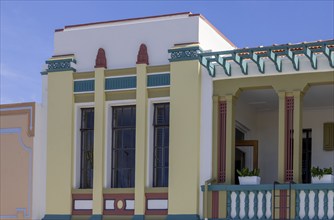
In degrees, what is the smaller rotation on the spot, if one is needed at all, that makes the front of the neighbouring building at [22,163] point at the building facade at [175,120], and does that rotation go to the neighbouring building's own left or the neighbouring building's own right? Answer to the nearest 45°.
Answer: approximately 45° to the neighbouring building's own left

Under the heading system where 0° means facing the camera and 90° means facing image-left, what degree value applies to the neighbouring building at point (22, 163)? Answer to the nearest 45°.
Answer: approximately 0°

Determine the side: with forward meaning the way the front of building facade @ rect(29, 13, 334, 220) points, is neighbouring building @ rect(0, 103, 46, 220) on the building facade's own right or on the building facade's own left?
on the building facade's own right

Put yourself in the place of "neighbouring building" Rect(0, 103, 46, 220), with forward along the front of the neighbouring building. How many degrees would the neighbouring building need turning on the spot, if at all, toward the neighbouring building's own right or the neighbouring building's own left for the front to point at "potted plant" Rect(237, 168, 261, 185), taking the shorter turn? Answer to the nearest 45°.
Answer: approximately 45° to the neighbouring building's own left

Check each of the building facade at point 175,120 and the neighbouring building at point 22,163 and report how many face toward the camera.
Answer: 2
